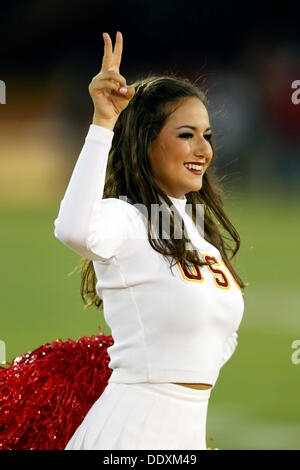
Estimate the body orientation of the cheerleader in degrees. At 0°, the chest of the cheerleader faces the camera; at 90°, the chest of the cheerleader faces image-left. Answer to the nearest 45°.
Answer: approximately 315°
